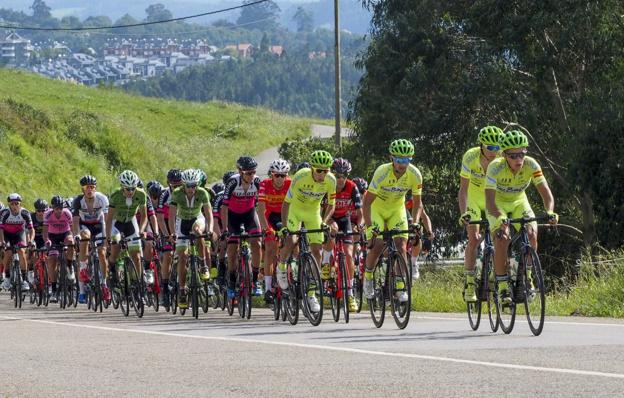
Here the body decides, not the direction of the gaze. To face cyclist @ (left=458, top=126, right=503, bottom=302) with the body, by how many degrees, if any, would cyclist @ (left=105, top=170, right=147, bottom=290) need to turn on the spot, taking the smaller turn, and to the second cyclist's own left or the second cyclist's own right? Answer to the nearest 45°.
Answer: approximately 45° to the second cyclist's own left

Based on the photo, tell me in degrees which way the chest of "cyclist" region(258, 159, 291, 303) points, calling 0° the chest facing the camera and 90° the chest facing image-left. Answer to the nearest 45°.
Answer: approximately 0°

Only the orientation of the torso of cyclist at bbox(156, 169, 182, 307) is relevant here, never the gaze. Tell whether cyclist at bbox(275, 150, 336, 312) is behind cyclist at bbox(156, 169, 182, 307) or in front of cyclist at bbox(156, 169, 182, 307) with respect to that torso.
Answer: in front

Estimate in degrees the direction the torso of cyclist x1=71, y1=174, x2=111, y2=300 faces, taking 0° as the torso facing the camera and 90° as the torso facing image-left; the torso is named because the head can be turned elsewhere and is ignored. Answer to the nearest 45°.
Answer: approximately 0°

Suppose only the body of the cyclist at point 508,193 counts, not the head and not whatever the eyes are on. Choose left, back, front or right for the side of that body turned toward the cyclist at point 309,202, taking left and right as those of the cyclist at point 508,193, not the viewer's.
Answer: back
